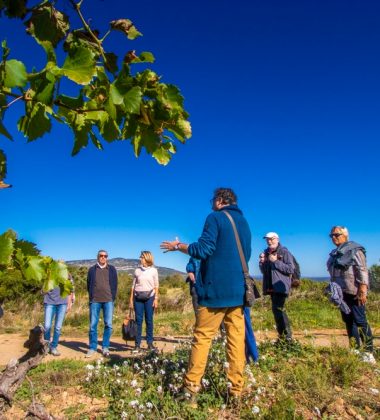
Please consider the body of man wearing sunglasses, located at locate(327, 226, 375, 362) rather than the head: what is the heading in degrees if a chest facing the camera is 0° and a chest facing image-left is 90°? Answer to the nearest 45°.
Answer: approximately 45°

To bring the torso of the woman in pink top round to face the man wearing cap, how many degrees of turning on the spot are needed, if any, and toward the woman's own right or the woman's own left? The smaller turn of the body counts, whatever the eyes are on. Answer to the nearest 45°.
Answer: approximately 45° to the woman's own left

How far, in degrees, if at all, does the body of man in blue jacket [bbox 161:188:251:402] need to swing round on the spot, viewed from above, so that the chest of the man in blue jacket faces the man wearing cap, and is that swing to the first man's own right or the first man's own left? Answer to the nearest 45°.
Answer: approximately 90° to the first man's own right

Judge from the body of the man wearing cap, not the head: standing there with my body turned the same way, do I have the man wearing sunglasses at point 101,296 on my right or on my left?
on my right

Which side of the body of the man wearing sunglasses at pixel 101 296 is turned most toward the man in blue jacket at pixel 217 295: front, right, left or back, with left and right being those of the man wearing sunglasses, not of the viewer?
front

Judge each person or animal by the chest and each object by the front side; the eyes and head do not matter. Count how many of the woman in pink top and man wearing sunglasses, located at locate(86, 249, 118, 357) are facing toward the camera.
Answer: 2

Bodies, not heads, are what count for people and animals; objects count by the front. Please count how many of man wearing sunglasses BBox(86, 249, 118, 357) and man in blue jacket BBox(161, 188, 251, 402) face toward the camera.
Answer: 1

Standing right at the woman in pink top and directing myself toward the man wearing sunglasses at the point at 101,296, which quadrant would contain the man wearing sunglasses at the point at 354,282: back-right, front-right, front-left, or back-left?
back-left

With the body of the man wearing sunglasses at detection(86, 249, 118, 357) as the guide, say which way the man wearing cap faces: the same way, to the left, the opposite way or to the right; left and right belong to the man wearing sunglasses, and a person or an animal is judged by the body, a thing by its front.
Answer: to the right

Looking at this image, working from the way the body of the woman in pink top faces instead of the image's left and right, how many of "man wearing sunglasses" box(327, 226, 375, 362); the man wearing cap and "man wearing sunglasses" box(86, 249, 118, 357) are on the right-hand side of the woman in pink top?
1

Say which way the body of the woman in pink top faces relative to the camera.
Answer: toward the camera

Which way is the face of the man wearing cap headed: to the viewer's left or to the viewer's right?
to the viewer's left

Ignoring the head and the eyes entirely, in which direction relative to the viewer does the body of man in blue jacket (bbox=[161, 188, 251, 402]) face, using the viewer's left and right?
facing away from the viewer and to the left of the viewer

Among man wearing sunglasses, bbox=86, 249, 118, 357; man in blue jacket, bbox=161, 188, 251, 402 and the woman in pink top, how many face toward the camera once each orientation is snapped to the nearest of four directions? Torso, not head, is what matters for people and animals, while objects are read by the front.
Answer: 2

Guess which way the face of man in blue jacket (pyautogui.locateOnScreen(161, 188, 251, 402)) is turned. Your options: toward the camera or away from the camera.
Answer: away from the camera

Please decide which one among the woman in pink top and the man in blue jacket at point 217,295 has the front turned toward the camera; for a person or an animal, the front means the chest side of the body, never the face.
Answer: the woman in pink top

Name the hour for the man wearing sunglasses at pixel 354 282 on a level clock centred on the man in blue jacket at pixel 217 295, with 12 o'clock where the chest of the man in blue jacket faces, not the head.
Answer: The man wearing sunglasses is roughly at 3 o'clock from the man in blue jacket.

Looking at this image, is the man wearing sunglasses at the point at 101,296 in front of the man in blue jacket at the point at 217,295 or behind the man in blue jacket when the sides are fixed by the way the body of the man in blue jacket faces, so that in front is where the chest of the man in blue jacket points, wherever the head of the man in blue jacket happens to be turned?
in front

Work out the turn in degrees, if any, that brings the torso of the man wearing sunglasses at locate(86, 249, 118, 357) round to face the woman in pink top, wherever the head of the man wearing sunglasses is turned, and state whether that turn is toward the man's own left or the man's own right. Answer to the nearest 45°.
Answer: approximately 90° to the man's own left

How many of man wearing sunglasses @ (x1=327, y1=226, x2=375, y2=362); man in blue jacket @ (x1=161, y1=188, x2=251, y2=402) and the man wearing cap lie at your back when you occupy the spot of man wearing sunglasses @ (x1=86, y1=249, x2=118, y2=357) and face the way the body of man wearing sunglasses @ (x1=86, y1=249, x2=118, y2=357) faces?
0

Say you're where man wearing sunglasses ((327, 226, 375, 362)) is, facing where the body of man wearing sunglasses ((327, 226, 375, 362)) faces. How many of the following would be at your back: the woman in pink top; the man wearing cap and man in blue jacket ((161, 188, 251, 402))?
0

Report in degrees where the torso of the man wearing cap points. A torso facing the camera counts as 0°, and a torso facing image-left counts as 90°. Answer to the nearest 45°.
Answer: approximately 45°

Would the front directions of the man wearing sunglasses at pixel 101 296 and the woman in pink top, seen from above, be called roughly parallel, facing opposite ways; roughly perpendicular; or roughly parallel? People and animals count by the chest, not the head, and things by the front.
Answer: roughly parallel
